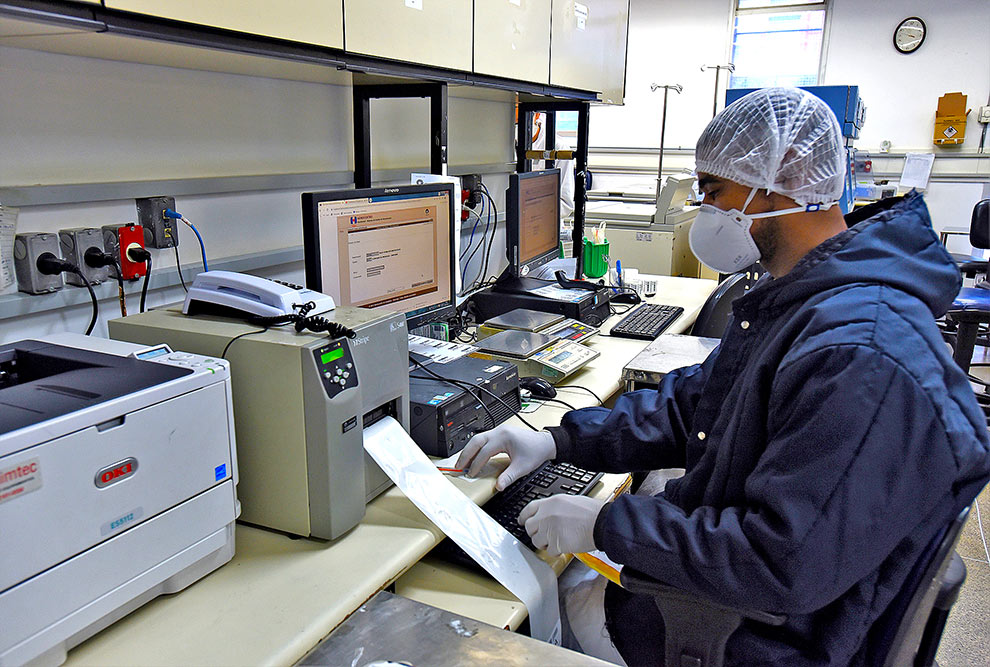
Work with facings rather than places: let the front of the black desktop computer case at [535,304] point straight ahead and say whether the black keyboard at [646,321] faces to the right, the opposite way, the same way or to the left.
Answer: the same way

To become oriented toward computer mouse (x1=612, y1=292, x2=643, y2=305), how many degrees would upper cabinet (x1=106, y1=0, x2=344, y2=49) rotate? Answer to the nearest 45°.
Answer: approximately 90° to its left

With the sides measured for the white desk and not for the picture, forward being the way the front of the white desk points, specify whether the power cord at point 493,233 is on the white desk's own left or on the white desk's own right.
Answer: on the white desk's own left

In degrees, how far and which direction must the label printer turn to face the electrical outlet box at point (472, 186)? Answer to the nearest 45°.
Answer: approximately 90° to its left

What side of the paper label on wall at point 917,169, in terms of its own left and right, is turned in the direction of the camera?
front

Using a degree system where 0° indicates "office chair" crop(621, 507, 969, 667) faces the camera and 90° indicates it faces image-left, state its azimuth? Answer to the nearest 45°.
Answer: approximately 90°

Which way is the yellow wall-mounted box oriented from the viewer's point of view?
toward the camera

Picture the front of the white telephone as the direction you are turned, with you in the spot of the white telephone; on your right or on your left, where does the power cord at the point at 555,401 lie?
on your left

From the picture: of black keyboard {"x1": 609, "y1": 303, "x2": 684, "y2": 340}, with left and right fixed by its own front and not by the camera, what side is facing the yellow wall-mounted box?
left

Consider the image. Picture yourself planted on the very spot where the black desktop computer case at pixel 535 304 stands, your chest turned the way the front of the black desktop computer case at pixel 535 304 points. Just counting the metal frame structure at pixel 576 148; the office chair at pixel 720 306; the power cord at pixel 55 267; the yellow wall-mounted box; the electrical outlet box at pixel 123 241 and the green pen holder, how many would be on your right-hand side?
2

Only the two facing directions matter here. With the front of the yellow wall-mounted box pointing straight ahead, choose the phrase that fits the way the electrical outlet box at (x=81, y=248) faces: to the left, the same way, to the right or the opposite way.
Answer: to the left

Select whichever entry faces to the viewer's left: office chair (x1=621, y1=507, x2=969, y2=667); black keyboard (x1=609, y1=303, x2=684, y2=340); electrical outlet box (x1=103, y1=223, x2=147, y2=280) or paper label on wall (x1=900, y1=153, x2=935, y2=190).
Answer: the office chair

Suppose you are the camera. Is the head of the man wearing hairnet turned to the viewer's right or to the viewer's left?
to the viewer's left

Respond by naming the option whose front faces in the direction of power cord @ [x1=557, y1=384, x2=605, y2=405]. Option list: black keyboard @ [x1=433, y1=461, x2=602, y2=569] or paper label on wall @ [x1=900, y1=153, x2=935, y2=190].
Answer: the paper label on wall

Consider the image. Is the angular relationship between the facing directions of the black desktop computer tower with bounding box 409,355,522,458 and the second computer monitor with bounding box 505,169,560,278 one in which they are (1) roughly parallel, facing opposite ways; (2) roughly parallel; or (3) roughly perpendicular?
roughly parallel

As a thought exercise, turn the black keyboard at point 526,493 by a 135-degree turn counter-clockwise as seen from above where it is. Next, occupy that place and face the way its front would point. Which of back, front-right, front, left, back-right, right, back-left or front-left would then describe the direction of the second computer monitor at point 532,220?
front
